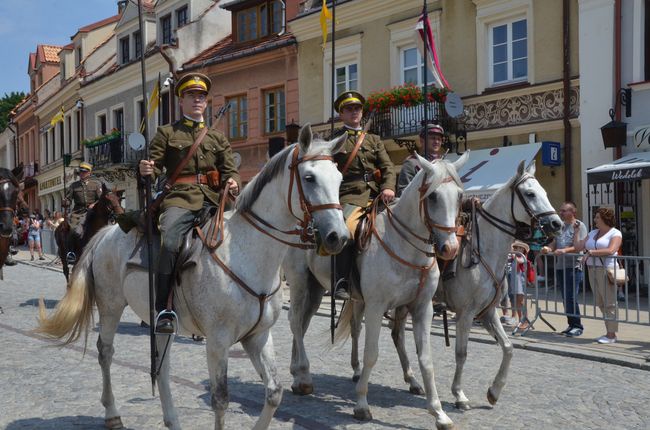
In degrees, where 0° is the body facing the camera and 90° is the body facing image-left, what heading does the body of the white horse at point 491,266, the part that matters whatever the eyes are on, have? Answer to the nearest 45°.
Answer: approximately 315°

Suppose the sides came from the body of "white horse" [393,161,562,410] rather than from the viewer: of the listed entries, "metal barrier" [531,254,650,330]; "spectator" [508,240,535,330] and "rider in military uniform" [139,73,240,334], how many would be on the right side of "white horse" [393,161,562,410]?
1

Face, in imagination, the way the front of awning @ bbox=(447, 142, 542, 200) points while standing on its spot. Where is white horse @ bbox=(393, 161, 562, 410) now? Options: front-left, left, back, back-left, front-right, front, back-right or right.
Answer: front-left

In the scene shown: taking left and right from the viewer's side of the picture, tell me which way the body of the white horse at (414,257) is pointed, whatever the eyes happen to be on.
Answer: facing the viewer and to the right of the viewer

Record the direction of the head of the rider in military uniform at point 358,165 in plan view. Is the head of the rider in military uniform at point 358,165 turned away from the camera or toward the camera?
toward the camera

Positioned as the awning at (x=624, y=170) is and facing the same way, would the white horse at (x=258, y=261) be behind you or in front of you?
in front

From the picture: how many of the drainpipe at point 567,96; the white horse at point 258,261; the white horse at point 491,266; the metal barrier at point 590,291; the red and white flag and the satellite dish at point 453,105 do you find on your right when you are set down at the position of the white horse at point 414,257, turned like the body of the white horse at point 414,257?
1

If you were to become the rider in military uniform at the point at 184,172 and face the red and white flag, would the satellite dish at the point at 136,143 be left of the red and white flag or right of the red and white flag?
left

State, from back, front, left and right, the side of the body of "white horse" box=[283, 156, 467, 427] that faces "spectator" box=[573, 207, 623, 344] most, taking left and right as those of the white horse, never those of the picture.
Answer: left

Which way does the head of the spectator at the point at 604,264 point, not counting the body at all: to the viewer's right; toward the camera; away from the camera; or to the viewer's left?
to the viewer's left

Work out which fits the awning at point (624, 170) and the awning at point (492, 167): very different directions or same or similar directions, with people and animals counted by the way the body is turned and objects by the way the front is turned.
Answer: same or similar directions

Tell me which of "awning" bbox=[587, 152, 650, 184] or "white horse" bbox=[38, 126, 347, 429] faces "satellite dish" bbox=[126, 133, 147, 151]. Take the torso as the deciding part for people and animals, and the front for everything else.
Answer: the awning

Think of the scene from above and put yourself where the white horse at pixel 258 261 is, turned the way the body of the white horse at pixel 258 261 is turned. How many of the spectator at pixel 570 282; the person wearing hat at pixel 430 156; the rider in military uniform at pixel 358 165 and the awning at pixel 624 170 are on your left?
4

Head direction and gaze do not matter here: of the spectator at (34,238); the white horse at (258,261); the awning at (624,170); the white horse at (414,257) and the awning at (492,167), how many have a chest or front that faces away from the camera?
0

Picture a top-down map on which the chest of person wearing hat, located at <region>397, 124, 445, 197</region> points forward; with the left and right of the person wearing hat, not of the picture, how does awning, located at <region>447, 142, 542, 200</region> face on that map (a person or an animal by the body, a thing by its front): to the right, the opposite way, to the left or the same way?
to the right

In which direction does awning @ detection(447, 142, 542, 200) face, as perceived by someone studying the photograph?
facing the viewer and to the left of the viewer
